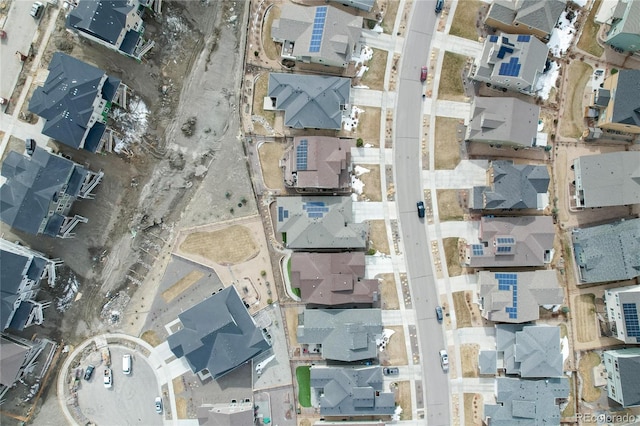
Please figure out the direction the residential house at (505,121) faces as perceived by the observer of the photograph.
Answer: facing to the left of the viewer

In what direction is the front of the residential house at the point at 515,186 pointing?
to the viewer's left

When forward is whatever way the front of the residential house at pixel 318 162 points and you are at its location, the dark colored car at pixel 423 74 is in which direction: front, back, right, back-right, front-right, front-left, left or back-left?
front

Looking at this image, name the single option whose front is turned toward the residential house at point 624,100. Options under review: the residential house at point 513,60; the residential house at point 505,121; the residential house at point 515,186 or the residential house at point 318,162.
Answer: the residential house at point 318,162

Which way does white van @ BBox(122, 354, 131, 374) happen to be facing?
toward the camera

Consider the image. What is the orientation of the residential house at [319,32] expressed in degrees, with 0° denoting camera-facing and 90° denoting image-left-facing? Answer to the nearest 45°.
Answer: approximately 270°

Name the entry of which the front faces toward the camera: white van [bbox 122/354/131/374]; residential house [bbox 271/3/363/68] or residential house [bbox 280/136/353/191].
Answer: the white van

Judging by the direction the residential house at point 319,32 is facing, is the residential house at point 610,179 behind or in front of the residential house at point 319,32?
in front

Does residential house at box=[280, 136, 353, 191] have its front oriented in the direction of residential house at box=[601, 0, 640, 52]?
yes

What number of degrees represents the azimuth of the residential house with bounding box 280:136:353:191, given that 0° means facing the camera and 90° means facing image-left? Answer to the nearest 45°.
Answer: approximately 270°

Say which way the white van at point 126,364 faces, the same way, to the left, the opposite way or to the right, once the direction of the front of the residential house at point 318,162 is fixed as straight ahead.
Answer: to the right

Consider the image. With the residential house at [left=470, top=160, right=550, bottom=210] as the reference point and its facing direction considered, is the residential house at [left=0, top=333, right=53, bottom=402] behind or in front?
in front
